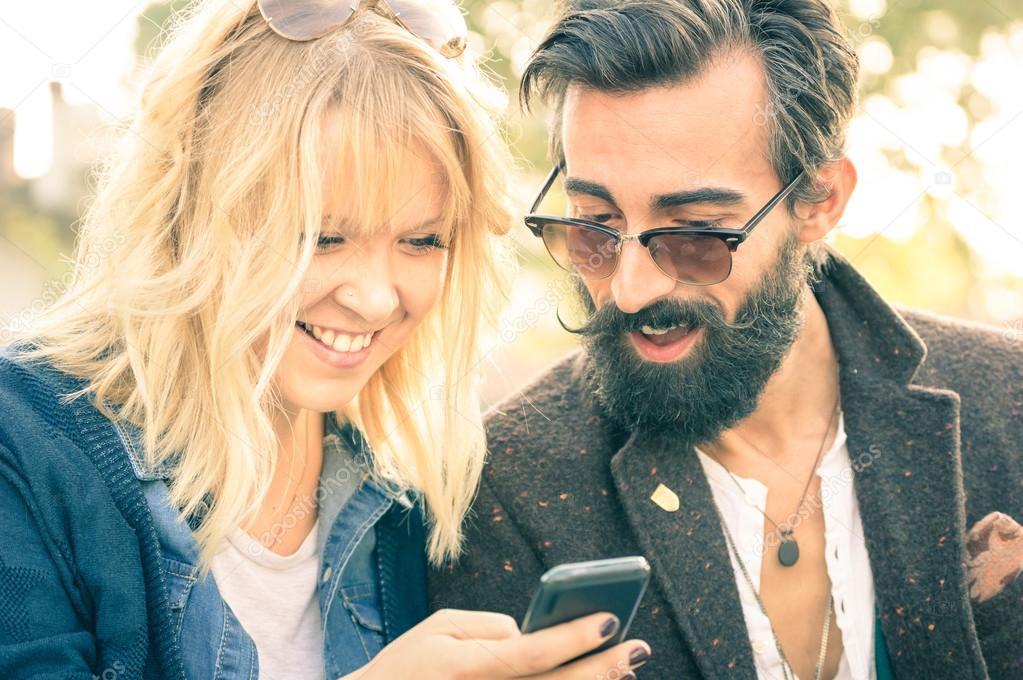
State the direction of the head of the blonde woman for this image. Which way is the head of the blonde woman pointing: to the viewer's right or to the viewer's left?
to the viewer's right

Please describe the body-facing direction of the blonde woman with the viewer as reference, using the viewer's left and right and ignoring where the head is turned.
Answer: facing the viewer and to the right of the viewer

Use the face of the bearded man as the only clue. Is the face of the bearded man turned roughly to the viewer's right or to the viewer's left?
to the viewer's left

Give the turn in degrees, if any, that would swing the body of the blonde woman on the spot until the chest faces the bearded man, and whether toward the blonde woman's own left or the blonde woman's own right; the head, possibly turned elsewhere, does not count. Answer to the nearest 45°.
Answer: approximately 45° to the blonde woman's own left
